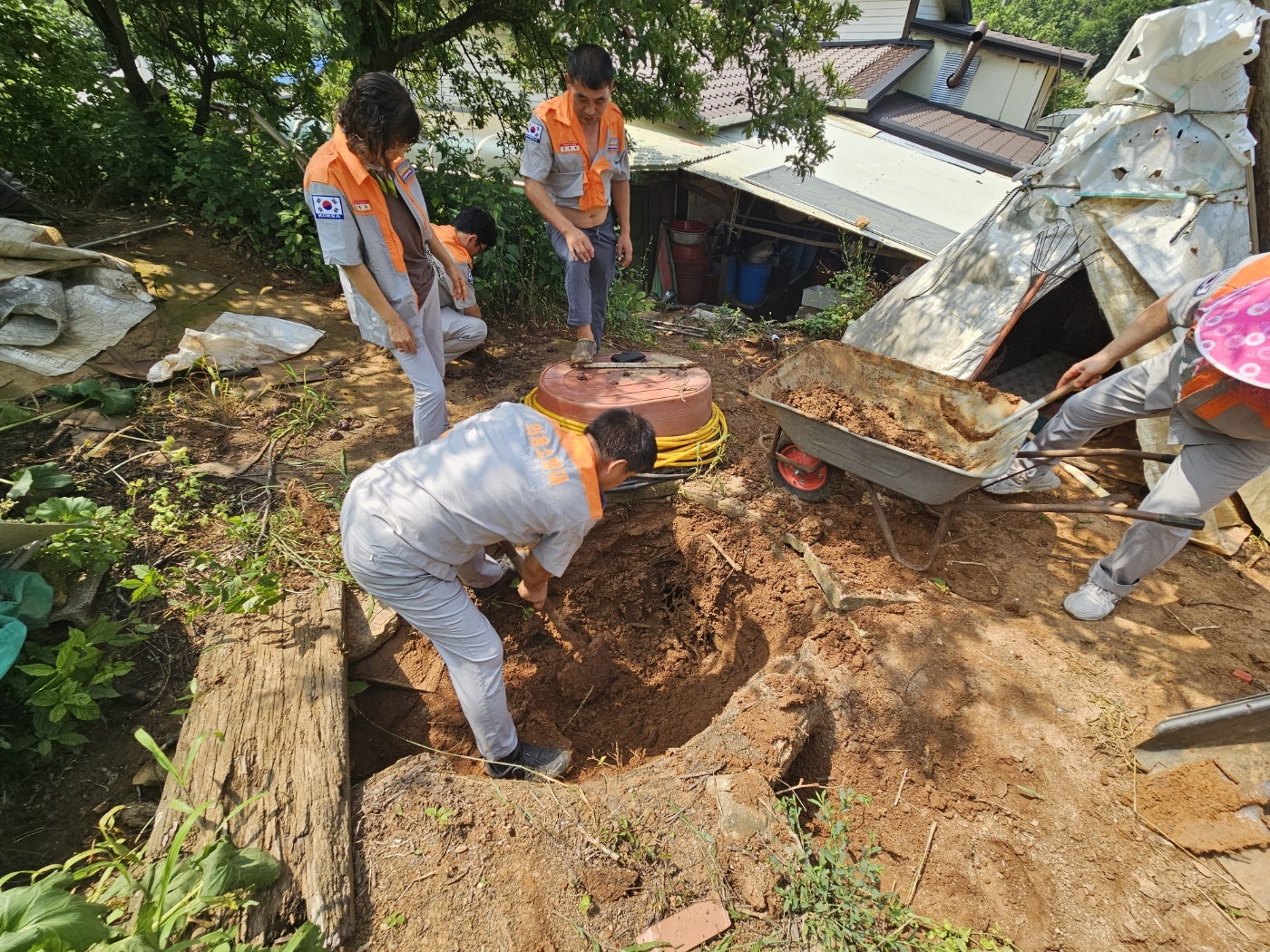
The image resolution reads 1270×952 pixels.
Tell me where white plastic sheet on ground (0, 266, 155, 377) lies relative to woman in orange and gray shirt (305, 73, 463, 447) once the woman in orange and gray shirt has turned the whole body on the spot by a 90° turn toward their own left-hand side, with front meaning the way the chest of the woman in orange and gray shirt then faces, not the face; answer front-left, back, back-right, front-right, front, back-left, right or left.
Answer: left

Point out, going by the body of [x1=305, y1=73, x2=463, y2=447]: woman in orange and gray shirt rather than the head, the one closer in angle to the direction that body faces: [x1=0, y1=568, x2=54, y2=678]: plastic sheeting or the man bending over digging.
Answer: the man bending over digging

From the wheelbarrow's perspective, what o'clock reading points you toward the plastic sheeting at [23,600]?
The plastic sheeting is roughly at 10 o'clock from the wheelbarrow.

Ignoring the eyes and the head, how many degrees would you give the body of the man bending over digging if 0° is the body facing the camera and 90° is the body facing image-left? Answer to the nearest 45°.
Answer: approximately 270°

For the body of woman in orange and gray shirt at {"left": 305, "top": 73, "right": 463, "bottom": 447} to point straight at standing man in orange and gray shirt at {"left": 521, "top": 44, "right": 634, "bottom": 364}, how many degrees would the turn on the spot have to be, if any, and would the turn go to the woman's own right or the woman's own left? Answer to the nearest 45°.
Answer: approximately 90° to the woman's own left

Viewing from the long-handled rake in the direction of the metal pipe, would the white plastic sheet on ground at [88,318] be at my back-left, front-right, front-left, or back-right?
back-left

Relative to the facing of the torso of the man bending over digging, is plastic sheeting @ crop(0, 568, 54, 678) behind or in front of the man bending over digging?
behind

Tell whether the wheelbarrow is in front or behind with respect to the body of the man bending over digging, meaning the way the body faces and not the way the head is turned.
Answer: in front

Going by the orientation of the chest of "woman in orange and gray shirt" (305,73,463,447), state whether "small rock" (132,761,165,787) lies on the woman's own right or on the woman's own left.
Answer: on the woman's own right

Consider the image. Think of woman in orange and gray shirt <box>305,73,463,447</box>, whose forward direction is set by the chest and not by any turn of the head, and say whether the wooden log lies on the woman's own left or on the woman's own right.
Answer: on the woman's own right

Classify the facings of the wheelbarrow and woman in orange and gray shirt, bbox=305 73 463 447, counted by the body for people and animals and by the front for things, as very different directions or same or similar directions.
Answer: very different directions

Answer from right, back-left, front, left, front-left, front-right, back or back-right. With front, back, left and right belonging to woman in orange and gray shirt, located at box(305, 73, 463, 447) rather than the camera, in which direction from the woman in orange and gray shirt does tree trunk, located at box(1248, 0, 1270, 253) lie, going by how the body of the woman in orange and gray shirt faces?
front-left

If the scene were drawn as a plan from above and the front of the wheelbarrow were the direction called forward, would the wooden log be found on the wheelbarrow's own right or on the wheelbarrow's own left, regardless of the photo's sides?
on the wheelbarrow's own left

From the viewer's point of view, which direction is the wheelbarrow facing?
to the viewer's left

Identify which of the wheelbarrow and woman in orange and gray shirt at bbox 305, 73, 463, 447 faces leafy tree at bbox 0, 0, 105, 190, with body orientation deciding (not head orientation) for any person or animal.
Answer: the wheelbarrow

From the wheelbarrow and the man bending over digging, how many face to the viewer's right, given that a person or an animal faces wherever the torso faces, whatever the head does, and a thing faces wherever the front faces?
1
